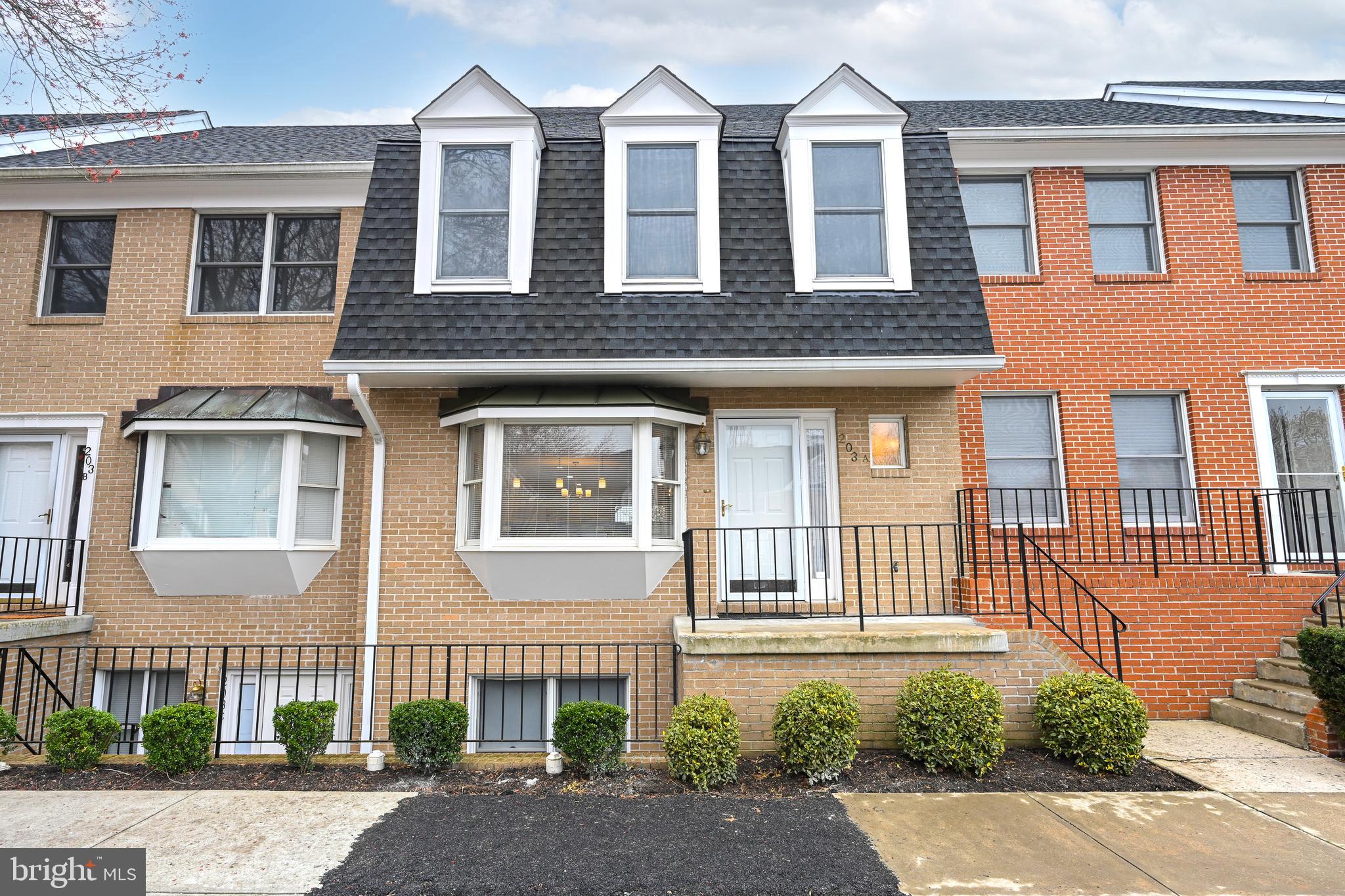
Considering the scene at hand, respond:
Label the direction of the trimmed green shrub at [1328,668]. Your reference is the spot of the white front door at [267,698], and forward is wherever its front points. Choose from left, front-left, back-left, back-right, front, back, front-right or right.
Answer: front-left

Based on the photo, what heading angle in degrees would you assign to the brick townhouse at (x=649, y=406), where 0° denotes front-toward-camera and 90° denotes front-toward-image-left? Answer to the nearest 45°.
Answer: approximately 0°

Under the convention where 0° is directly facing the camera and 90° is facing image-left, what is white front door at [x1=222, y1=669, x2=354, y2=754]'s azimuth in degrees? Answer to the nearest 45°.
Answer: approximately 0°

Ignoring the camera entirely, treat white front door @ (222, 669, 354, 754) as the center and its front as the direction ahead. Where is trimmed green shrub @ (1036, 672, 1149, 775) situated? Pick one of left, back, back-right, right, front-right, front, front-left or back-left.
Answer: front-left

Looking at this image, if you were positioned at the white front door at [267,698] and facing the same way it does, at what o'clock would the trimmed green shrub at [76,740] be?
The trimmed green shrub is roughly at 1 o'clock from the white front door.

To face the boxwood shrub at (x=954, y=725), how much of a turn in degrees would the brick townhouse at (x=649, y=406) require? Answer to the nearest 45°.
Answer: approximately 45° to its left

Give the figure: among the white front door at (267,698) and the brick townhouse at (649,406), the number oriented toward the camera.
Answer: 2
